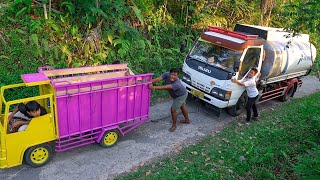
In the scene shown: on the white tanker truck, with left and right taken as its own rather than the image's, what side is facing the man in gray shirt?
front

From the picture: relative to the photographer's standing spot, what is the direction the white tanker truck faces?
facing the viewer and to the left of the viewer

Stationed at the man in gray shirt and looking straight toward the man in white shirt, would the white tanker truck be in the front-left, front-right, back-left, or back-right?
front-left
